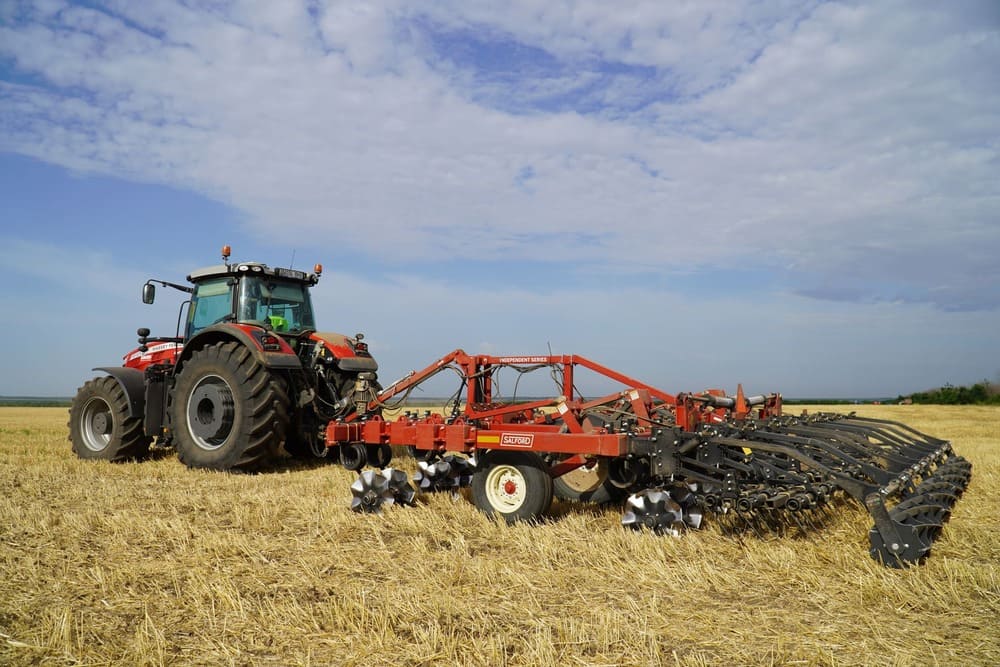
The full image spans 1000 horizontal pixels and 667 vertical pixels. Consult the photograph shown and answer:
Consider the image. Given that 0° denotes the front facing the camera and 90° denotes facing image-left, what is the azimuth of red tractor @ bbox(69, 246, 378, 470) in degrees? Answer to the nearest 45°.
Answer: approximately 135°
